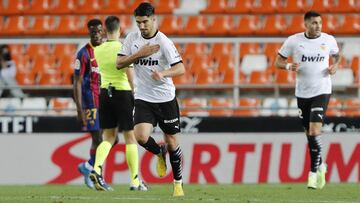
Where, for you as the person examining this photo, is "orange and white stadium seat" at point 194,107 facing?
facing the viewer

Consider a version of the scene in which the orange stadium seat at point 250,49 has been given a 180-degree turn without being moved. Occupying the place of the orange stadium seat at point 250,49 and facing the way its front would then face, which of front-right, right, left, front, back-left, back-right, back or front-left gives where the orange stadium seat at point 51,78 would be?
left

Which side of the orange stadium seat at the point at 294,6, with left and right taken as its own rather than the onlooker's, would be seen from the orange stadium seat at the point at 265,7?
right

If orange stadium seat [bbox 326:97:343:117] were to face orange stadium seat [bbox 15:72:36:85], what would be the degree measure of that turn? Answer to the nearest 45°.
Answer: approximately 90° to its right

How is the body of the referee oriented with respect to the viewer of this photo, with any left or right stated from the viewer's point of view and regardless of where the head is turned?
facing away from the viewer and to the right of the viewer

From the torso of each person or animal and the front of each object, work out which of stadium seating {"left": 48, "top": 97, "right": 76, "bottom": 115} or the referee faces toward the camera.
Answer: the stadium seating

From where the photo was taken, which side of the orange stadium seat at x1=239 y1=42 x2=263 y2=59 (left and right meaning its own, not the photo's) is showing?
front

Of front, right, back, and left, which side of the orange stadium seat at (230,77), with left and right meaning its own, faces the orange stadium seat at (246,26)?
back

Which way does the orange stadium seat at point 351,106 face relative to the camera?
toward the camera

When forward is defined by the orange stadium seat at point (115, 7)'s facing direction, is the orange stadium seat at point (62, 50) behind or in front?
in front

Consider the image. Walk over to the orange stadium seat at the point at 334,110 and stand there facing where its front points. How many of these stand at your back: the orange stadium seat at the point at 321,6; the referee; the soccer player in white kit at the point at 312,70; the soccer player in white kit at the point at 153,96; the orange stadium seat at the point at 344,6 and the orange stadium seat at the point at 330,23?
3

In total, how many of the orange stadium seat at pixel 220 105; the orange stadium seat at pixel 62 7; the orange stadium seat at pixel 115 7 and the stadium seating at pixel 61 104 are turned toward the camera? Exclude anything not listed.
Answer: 4

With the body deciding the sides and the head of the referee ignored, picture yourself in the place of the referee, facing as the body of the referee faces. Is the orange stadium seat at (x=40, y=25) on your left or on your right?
on your left

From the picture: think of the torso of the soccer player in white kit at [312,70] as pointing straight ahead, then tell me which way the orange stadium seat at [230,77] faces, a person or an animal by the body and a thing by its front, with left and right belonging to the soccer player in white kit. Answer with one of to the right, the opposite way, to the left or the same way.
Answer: the same way

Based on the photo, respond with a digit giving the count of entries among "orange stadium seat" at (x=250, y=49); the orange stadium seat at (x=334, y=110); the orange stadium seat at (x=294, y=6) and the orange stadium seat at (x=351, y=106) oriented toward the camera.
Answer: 4
